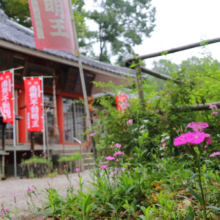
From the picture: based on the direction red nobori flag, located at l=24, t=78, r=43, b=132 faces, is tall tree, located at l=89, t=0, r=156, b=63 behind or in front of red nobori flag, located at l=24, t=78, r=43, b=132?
behind

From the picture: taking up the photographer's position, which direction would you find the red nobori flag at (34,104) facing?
facing the viewer

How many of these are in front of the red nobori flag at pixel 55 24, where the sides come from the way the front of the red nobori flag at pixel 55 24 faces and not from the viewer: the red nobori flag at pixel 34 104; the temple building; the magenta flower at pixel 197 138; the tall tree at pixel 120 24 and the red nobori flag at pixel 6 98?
1

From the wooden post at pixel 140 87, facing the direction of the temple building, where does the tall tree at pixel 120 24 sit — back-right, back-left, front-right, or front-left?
front-right

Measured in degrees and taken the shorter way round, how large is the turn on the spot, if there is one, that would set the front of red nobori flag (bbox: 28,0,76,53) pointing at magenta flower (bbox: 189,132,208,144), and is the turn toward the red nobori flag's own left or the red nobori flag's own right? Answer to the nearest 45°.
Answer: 0° — it already faces it

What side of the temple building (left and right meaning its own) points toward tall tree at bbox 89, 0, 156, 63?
left

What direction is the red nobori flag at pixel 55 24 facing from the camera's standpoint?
toward the camera

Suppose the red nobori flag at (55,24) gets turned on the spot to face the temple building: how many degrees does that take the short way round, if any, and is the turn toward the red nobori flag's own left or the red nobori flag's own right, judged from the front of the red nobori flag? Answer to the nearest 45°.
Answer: approximately 180°

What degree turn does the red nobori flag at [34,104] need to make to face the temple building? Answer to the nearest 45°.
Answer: approximately 180°

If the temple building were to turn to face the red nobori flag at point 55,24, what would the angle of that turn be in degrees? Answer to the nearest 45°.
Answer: approximately 45° to its right

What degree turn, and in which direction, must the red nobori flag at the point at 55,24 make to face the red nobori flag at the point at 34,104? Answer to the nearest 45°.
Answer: approximately 180°

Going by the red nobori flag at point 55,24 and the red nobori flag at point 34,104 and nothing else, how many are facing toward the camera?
2

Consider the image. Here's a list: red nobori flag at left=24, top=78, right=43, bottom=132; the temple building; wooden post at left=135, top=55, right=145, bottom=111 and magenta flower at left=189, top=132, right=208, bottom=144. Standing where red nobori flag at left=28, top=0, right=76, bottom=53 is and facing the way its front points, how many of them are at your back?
2
